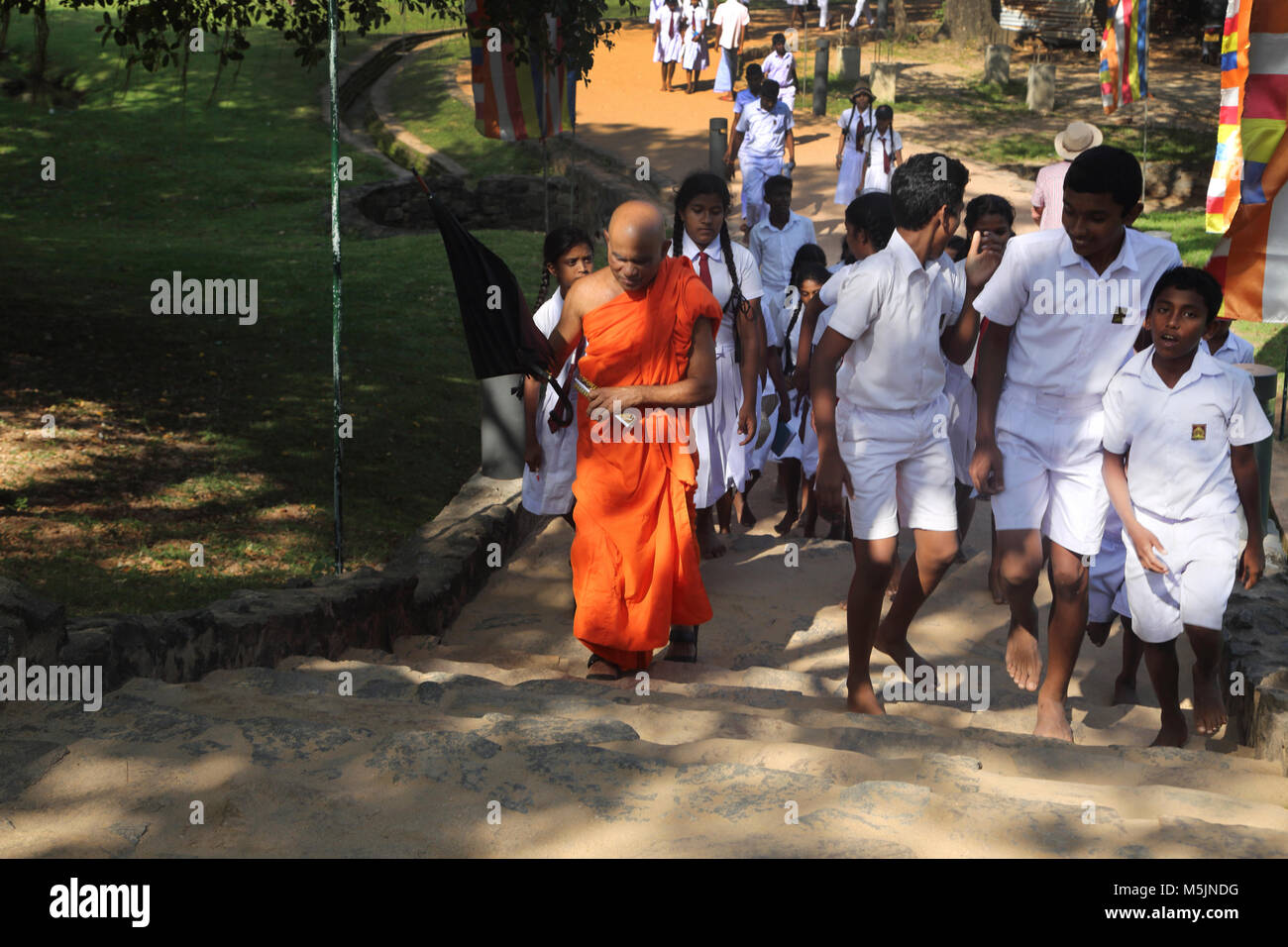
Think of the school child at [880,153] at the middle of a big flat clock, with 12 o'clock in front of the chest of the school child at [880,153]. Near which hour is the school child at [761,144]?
the school child at [761,144] is roughly at 2 o'clock from the school child at [880,153].

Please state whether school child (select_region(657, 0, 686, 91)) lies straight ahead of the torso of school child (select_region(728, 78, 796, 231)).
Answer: no

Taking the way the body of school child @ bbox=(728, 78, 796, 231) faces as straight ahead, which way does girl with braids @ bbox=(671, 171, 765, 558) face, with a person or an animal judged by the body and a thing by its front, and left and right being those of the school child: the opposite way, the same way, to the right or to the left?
the same way

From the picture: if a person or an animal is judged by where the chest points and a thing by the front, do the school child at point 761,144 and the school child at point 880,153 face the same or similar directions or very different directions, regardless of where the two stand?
same or similar directions

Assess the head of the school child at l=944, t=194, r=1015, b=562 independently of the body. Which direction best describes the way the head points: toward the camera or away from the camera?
toward the camera

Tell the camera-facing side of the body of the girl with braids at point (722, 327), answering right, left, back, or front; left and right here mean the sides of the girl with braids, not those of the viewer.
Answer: front

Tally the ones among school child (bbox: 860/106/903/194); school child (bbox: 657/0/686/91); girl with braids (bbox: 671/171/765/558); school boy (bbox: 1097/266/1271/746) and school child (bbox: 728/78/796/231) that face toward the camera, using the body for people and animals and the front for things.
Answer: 5

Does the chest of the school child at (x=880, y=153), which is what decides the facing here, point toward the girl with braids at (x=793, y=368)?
yes

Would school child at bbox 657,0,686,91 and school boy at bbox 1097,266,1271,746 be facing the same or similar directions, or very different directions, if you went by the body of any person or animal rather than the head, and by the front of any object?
same or similar directions

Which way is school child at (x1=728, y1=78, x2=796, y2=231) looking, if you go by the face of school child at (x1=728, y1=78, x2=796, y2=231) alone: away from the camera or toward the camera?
toward the camera

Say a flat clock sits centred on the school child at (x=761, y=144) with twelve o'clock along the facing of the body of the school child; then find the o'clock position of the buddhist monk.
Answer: The buddhist monk is roughly at 12 o'clock from the school child.

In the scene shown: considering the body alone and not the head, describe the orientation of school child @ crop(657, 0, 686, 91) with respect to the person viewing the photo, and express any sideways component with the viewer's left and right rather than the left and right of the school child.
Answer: facing the viewer

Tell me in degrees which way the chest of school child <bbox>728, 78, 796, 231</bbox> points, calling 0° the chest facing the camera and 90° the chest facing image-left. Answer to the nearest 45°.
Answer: approximately 0°

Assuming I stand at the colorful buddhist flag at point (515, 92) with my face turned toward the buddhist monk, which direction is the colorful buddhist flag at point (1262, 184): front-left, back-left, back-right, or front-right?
front-left

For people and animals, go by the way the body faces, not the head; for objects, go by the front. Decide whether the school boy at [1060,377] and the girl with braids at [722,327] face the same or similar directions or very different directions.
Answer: same or similar directions

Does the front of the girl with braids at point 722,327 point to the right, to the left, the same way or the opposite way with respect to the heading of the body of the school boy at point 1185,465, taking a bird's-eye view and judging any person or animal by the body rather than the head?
the same way

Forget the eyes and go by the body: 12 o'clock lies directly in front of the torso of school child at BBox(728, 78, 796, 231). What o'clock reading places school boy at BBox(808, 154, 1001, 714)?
The school boy is roughly at 12 o'clock from the school child.

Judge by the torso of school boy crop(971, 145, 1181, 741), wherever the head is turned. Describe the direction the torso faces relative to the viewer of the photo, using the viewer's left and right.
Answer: facing the viewer
